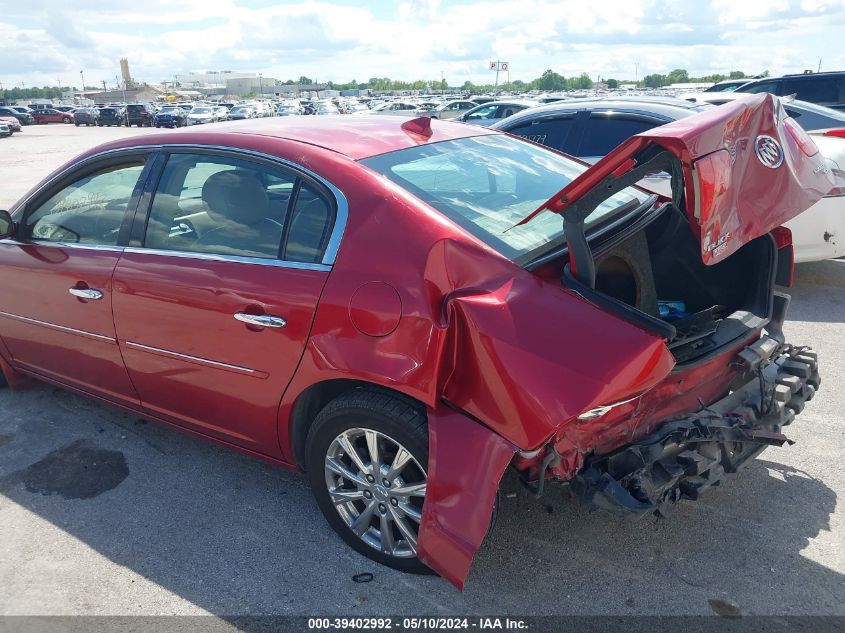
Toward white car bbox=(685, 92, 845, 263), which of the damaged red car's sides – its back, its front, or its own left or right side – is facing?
right

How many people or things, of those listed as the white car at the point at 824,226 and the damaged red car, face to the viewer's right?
0

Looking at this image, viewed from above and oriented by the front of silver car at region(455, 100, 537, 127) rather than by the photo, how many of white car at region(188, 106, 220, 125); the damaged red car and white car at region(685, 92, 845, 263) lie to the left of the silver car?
2

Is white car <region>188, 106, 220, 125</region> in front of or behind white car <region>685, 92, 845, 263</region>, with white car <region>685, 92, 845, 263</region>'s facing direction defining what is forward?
in front

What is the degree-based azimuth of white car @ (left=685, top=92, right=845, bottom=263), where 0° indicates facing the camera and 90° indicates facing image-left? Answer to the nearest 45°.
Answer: approximately 135°

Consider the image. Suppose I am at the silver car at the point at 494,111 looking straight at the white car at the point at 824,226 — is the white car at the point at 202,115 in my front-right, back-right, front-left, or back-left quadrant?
back-right

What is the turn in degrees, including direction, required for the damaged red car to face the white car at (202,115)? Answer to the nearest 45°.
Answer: approximately 45° to its right

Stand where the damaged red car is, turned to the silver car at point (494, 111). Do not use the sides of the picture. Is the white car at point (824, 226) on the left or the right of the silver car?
right

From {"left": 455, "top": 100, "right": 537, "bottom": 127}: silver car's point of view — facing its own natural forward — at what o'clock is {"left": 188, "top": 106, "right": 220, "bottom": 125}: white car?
The white car is roughly at 2 o'clock from the silver car.

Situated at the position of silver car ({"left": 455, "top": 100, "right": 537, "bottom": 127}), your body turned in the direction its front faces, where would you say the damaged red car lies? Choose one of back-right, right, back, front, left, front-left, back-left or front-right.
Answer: left

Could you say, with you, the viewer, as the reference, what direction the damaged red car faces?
facing away from the viewer and to the left of the viewer
